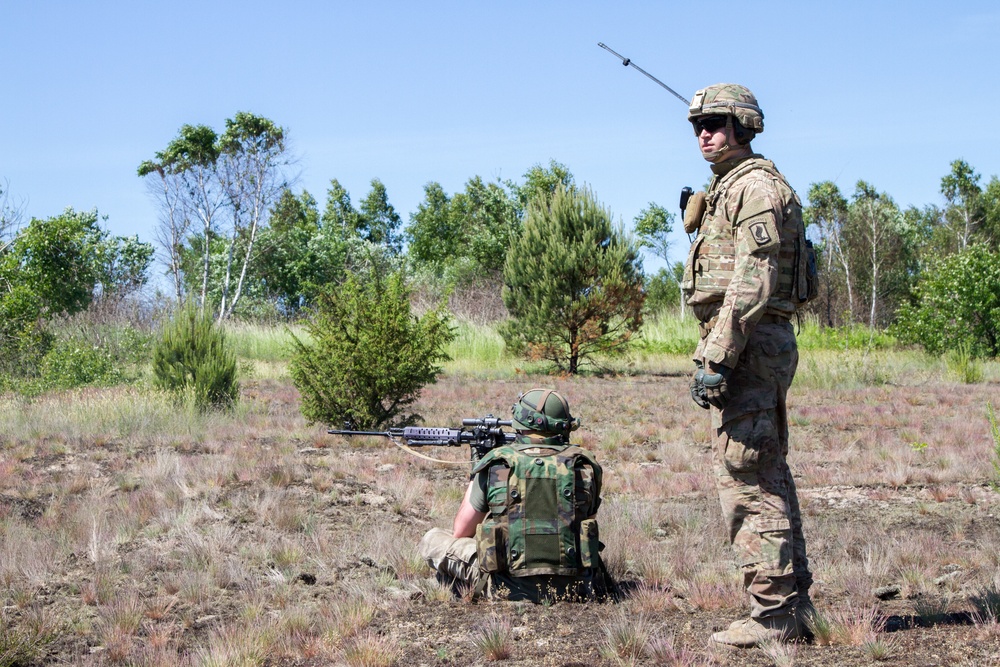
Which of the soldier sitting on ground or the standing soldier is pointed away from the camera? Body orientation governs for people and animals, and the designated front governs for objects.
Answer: the soldier sitting on ground

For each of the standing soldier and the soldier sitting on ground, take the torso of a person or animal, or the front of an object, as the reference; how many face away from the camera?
1

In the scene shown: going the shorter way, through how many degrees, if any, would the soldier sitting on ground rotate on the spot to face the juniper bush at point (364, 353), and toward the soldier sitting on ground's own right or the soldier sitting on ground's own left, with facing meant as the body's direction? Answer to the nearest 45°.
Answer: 0° — they already face it

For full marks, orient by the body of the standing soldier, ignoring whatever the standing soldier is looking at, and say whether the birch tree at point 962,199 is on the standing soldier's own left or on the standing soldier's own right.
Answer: on the standing soldier's own right

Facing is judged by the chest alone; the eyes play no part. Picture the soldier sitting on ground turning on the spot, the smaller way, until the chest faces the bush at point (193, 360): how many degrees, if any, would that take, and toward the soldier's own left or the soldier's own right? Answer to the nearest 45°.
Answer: approximately 45° to the soldier's own left

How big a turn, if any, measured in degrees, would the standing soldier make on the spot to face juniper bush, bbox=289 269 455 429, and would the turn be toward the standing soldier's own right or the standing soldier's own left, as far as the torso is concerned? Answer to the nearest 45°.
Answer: approximately 45° to the standing soldier's own right

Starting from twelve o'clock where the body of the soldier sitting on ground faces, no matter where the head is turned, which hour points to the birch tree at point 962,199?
The birch tree is roughly at 1 o'clock from the soldier sitting on ground.

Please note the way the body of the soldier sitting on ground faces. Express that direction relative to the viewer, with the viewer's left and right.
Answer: facing away from the viewer

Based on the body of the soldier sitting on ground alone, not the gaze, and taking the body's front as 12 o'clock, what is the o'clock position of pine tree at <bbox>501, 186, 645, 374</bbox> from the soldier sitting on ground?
The pine tree is roughly at 12 o'clock from the soldier sitting on ground.

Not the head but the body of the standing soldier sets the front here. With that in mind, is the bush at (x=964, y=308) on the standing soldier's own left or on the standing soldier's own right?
on the standing soldier's own right

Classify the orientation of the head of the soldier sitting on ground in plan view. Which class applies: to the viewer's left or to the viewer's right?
to the viewer's left

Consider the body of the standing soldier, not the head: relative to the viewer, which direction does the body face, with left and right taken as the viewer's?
facing to the left of the viewer
